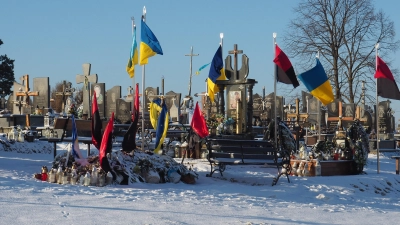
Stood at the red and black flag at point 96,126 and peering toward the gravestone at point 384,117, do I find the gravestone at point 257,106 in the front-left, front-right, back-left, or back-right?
front-left

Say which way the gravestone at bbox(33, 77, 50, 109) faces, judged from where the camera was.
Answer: facing the viewer

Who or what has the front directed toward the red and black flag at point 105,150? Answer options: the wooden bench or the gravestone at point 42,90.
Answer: the gravestone

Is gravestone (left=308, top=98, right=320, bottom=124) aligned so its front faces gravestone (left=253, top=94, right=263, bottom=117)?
no

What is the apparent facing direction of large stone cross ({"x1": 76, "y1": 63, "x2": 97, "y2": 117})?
toward the camera

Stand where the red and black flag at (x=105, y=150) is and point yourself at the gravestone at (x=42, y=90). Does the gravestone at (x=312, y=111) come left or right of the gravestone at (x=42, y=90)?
right

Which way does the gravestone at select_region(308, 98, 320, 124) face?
toward the camera

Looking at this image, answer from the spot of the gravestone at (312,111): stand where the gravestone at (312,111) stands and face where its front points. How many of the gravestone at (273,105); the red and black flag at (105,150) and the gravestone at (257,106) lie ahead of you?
1

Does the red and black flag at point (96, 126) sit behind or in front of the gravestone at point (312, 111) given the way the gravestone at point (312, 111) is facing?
in front

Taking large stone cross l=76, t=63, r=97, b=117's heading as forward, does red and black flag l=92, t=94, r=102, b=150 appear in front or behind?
in front
